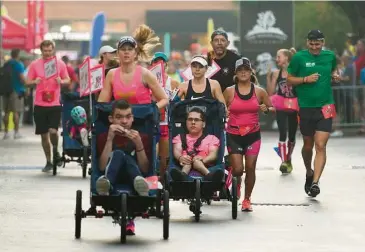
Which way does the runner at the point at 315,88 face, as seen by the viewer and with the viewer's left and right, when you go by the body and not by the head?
facing the viewer

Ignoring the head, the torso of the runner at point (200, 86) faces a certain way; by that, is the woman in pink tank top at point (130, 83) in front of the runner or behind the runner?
in front

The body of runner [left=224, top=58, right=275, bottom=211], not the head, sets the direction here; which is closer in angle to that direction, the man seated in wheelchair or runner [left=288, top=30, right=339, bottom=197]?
the man seated in wheelchair

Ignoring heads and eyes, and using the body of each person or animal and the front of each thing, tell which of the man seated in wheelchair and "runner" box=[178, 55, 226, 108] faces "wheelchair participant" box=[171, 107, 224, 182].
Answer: the runner

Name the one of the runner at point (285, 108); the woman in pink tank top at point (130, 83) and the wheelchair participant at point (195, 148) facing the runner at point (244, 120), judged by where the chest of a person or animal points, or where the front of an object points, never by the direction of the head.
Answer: the runner at point (285, 108)

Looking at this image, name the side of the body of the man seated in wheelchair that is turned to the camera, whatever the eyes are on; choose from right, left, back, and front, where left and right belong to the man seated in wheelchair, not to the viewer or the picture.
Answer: front

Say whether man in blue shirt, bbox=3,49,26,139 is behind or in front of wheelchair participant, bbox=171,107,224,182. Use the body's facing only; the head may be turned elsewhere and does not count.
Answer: behind

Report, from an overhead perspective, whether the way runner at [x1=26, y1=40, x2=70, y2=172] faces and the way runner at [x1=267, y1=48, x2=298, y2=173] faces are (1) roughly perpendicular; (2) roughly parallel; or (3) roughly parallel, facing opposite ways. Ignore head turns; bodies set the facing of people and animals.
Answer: roughly parallel

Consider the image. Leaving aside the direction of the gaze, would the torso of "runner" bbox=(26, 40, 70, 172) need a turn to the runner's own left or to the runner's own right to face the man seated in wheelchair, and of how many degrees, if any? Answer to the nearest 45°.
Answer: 0° — they already face them

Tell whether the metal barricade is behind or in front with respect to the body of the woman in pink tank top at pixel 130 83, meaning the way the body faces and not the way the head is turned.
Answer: behind

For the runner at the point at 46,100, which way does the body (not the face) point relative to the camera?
toward the camera

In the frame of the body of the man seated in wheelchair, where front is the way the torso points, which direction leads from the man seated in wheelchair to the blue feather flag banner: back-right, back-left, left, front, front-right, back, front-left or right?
back

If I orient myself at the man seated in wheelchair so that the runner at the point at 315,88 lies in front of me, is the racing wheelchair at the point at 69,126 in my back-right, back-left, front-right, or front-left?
front-left
